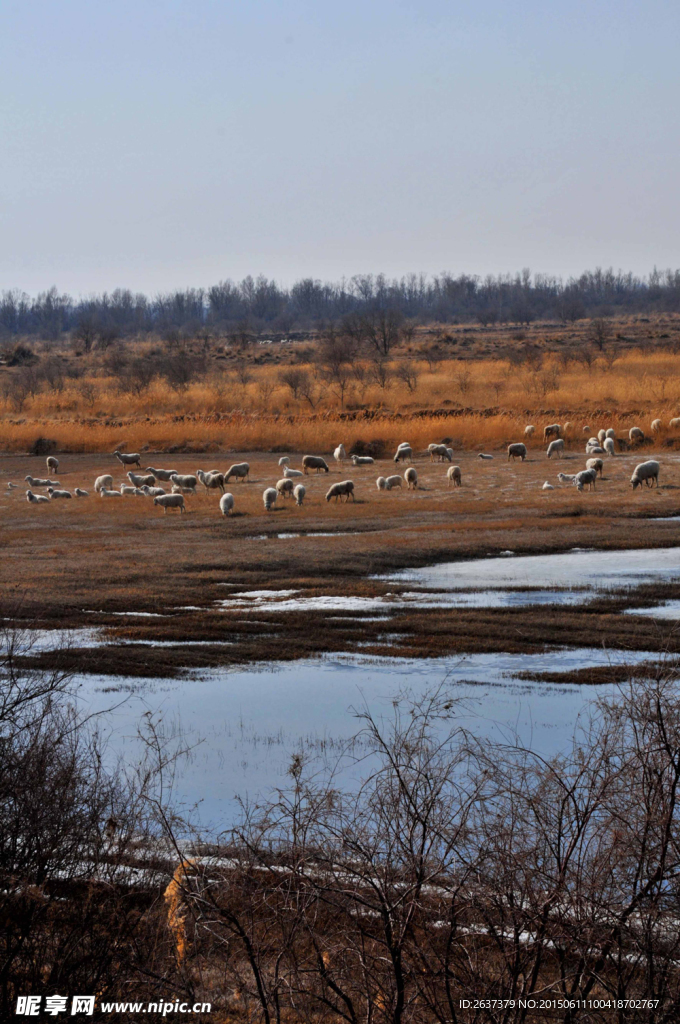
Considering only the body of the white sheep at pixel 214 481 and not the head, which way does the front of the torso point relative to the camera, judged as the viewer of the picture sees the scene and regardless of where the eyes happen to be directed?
to the viewer's left

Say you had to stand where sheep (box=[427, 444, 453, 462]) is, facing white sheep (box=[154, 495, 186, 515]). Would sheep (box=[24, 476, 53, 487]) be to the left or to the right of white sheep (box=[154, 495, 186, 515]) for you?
right

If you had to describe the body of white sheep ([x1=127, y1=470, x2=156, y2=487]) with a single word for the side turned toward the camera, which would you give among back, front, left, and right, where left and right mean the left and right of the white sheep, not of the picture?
left

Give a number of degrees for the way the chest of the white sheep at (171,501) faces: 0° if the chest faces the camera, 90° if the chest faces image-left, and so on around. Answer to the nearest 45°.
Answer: approximately 90°

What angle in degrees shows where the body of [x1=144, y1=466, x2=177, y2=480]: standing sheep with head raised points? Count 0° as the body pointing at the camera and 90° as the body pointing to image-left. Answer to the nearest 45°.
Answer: approximately 90°

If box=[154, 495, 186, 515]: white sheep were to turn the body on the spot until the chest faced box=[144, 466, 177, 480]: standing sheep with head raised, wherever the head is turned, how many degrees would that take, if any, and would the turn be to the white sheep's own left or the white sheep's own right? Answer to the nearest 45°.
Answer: approximately 90° to the white sheep's own right

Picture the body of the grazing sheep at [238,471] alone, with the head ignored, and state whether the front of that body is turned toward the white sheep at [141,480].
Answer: yes

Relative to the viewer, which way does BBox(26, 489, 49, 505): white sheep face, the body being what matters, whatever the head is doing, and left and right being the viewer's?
facing to the left of the viewer
